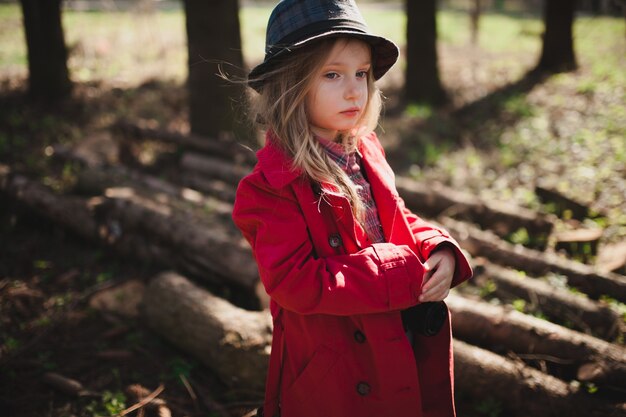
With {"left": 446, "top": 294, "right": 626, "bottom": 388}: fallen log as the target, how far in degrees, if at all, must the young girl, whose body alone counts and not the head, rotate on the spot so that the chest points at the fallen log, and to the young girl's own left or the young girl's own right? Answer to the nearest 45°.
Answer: approximately 90° to the young girl's own left

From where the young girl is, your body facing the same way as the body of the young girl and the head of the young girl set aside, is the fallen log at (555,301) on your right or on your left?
on your left
